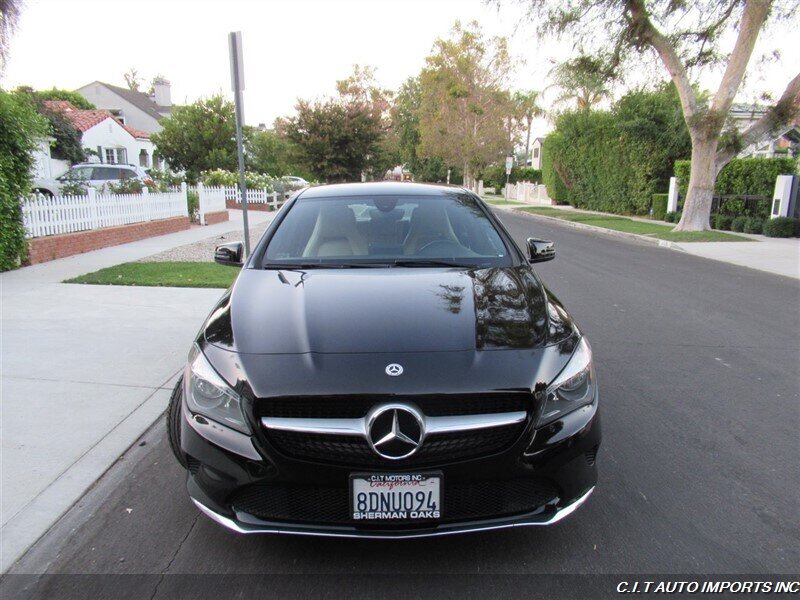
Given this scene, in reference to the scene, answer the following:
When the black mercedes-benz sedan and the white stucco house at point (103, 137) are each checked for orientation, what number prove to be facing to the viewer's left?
0

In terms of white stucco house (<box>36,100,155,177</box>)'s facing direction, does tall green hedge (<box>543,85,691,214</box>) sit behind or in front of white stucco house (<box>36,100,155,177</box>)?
in front

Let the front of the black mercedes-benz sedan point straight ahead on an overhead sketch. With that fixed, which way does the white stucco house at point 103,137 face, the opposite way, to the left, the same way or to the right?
to the left

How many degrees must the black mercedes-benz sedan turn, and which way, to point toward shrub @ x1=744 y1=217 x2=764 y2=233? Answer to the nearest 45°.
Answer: approximately 135° to its left

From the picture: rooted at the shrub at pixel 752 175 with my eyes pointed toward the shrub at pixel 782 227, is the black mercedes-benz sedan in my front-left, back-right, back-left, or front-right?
front-right

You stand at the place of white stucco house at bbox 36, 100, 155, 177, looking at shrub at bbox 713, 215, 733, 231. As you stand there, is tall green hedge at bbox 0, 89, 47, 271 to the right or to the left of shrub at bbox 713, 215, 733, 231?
right

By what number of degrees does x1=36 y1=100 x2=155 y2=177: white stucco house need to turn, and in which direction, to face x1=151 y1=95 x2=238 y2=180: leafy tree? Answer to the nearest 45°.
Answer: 0° — it already faces it

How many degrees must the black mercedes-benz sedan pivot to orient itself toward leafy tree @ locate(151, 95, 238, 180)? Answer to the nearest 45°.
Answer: approximately 180°

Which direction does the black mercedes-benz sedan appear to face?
toward the camera

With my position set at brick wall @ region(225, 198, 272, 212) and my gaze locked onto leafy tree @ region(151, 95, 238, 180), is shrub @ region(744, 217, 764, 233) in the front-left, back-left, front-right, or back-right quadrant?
back-right

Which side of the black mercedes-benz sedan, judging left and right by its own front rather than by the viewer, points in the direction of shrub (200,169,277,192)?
back

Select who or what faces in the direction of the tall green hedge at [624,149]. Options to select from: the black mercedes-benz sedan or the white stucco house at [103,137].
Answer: the white stucco house

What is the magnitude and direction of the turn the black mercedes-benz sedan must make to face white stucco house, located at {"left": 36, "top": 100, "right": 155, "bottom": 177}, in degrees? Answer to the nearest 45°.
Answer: approximately 135° to its right

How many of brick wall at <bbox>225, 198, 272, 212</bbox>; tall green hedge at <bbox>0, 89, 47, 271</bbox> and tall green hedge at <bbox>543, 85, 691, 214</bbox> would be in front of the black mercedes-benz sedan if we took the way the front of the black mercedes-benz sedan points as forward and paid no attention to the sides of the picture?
0

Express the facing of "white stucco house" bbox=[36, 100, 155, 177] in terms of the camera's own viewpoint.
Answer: facing the viewer and to the right of the viewer

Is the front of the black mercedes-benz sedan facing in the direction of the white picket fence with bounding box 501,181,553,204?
no

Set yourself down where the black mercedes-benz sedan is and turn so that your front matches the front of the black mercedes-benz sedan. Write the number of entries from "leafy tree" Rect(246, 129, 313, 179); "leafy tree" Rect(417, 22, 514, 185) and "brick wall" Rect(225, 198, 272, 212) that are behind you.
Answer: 3

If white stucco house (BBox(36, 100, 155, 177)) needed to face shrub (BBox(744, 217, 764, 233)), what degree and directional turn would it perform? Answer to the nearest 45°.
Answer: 0° — it already faces it

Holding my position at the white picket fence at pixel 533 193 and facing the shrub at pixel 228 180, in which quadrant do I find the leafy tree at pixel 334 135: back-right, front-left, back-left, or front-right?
front-right

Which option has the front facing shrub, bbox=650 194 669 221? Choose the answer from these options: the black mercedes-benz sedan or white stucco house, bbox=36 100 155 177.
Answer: the white stucco house
